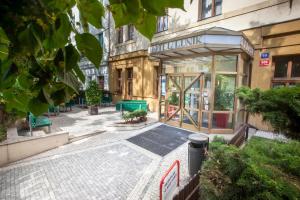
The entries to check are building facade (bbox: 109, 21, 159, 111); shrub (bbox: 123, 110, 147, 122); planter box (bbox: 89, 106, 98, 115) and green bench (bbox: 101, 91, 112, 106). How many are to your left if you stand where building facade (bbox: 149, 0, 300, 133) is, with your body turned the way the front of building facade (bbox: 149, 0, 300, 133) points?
0

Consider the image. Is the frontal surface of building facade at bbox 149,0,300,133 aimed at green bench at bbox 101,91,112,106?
no

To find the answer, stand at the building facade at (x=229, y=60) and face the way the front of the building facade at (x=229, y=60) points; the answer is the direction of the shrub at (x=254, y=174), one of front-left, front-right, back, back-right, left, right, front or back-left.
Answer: front-left

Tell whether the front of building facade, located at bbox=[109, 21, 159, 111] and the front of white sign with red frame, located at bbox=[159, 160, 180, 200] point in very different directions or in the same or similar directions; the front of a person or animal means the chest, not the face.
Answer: same or similar directions

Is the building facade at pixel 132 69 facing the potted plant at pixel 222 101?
no

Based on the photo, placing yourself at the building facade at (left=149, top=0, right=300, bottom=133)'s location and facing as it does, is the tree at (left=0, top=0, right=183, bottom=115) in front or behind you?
in front

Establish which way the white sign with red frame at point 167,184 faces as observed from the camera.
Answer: facing the viewer and to the left of the viewer

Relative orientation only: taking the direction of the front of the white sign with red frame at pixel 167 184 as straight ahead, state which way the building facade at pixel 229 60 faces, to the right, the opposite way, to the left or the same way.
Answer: the same way

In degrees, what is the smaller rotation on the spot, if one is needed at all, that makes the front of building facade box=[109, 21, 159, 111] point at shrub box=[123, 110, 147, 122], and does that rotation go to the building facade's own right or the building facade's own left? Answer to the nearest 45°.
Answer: approximately 45° to the building facade's own left
